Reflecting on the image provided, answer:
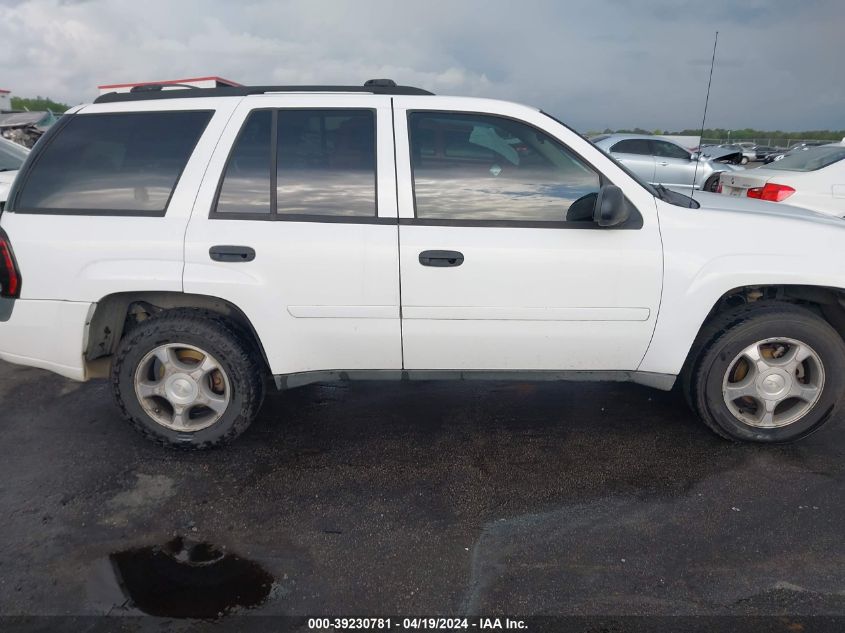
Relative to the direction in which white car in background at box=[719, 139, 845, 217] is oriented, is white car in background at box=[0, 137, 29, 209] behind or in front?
behind

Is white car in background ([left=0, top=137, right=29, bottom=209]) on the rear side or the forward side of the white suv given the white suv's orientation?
on the rear side

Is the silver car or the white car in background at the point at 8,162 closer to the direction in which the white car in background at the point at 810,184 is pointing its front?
the silver car

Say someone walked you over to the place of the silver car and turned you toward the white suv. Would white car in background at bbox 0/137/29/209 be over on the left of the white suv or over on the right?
right

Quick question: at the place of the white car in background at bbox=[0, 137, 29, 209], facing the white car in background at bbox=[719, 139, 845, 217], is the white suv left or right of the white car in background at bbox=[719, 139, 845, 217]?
right

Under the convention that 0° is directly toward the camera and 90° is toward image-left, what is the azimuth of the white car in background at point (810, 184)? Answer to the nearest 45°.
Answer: approximately 225°

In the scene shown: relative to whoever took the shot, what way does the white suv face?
facing to the right of the viewer

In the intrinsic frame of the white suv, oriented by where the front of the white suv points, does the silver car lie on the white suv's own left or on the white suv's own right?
on the white suv's own left

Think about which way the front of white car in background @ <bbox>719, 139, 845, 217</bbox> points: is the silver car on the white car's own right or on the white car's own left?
on the white car's own left
